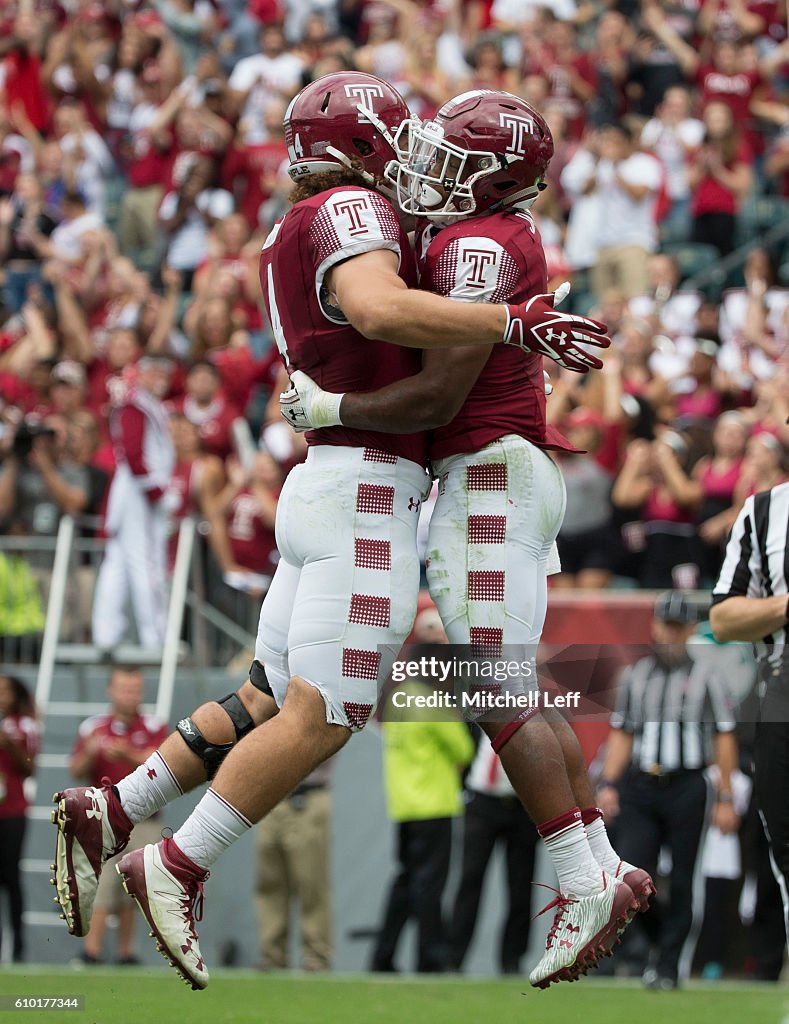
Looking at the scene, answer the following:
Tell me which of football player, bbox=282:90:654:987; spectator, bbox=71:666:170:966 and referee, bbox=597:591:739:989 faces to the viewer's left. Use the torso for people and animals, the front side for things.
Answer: the football player

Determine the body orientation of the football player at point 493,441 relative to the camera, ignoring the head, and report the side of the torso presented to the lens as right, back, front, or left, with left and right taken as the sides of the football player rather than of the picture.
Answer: left

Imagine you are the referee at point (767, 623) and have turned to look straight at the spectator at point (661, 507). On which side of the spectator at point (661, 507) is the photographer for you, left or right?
left

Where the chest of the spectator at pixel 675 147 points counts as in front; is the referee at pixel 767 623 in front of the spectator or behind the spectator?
in front

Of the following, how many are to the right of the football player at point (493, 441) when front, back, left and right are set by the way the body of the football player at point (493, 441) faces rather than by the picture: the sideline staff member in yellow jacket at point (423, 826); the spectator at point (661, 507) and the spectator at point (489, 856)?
3
